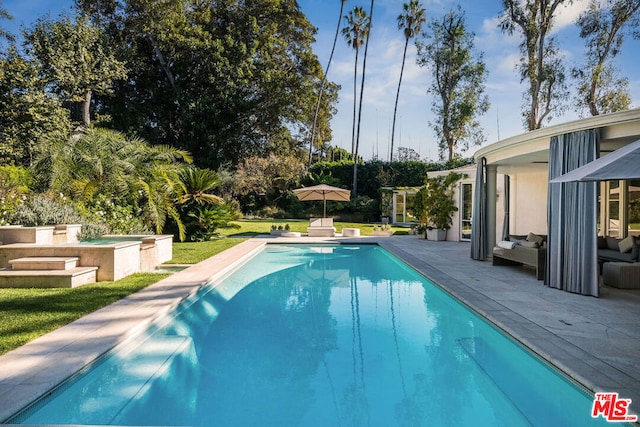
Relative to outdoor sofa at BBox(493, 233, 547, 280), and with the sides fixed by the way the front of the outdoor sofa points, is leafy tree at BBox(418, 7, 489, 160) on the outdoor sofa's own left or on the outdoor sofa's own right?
on the outdoor sofa's own right

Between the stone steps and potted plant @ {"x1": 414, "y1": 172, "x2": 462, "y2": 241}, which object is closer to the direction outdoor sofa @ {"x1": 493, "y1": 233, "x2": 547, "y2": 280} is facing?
the stone steps

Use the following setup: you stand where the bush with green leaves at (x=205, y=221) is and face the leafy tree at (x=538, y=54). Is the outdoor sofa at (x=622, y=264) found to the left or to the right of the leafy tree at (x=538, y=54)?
right

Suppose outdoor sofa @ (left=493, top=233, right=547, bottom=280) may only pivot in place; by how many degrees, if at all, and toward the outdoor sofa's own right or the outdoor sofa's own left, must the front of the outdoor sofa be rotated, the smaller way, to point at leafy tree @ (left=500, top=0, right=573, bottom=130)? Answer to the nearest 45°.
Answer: approximately 135° to the outdoor sofa's own right

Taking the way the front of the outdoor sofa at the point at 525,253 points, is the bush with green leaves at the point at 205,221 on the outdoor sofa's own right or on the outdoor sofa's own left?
on the outdoor sofa's own right

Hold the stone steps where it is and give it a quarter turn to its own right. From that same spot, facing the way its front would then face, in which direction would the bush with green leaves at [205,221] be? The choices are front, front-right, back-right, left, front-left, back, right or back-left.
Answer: back-right

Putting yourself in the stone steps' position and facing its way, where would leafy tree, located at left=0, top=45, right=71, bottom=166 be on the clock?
The leafy tree is roughly at 6 o'clock from the stone steps.

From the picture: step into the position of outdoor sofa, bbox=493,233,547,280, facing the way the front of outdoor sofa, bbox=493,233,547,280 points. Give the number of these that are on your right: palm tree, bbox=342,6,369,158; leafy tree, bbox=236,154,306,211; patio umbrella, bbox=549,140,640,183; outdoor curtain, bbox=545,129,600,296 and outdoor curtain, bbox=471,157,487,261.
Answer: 3

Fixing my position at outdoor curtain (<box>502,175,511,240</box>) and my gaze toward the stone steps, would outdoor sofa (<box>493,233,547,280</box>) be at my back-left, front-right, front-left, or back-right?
front-left

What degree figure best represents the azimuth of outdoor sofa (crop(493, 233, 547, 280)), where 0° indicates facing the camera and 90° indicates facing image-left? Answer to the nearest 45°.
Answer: approximately 45°

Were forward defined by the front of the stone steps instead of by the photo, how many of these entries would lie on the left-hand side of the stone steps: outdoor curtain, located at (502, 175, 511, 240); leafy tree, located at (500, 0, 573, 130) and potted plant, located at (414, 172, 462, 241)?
3

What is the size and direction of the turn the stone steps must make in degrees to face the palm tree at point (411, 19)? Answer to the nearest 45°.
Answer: approximately 135° to its left

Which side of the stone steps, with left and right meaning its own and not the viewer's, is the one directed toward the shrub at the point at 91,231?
back

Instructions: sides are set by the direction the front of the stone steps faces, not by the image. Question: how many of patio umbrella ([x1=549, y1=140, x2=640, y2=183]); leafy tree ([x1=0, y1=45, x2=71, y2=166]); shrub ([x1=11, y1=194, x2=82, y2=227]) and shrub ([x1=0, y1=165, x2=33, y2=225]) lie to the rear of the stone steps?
3

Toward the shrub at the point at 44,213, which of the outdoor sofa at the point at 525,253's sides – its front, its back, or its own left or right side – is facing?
front

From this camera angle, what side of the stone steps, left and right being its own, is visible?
front

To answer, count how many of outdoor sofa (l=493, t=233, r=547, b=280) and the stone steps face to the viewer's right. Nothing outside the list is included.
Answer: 0

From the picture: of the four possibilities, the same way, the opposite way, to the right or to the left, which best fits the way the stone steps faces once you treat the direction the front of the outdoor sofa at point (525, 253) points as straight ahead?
to the left
